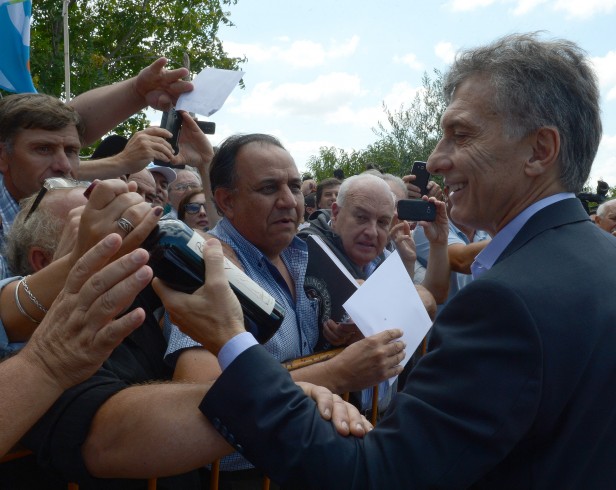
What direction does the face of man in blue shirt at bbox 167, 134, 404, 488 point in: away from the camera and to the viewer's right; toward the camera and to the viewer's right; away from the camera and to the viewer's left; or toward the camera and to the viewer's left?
toward the camera and to the viewer's right

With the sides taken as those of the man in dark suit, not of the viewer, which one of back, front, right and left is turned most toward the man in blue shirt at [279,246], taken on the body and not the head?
front

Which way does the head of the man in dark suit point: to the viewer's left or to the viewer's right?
to the viewer's left

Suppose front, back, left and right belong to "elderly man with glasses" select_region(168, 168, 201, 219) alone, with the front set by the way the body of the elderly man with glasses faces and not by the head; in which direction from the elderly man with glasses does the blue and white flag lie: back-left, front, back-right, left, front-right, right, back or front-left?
right

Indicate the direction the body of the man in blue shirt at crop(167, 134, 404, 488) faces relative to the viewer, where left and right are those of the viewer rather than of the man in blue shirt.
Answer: facing the viewer and to the right of the viewer

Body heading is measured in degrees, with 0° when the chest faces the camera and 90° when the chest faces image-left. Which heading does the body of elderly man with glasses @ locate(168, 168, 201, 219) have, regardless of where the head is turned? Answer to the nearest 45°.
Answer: approximately 315°

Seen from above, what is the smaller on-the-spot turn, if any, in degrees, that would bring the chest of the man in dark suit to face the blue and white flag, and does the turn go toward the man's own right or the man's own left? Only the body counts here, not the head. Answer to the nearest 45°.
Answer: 0° — they already face it

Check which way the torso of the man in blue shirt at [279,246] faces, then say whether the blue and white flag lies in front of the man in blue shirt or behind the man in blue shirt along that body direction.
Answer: behind

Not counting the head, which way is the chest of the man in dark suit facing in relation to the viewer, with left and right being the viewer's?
facing away from the viewer and to the left of the viewer
